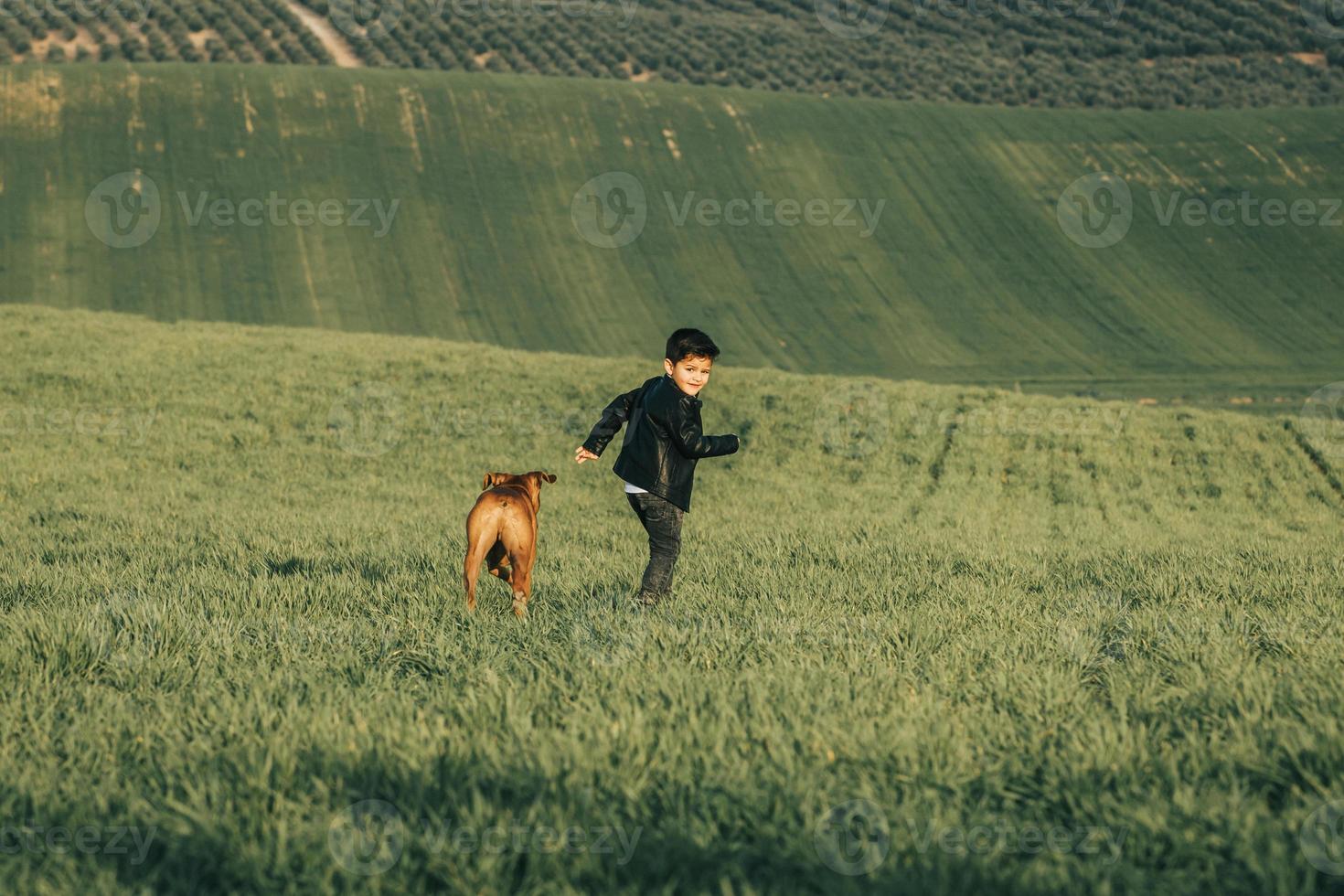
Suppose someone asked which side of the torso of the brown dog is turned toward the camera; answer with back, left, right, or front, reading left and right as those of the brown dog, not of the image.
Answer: back
